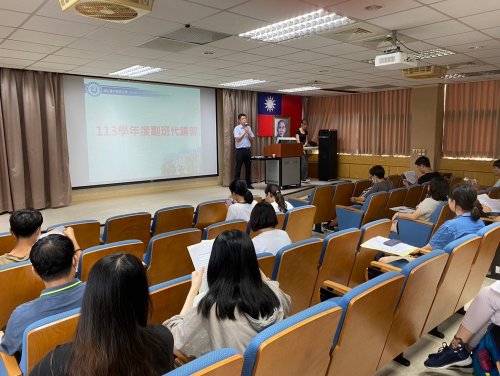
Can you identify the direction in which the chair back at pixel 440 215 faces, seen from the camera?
facing away from the viewer and to the left of the viewer

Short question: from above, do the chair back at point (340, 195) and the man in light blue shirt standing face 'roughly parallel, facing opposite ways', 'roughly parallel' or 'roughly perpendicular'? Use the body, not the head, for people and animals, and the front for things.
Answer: roughly parallel, facing opposite ways

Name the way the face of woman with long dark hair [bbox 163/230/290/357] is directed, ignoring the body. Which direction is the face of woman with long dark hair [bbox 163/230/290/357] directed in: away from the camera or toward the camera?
away from the camera

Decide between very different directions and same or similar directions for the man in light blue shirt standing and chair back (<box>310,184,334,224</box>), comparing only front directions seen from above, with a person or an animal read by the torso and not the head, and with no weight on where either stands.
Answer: very different directions

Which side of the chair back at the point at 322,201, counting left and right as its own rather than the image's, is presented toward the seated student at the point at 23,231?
left

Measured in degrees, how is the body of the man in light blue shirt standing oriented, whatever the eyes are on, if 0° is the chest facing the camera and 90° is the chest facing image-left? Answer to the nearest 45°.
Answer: approximately 315°

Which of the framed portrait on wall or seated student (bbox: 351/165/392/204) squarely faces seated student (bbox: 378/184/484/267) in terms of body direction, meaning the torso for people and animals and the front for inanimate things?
the framed portrait on wall

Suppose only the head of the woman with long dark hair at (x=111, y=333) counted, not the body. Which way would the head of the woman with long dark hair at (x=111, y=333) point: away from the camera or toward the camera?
away from the camera

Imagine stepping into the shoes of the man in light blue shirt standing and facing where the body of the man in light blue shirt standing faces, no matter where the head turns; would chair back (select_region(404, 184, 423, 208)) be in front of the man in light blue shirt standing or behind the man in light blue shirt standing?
in front

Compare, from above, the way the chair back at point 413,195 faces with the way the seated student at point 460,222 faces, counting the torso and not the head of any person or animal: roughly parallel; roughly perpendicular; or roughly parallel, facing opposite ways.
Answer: roughly parallel

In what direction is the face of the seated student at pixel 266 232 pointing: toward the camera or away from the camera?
away from the camera

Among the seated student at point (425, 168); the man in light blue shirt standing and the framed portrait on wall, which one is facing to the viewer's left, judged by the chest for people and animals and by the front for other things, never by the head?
the seated student

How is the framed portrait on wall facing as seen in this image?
toward the camera

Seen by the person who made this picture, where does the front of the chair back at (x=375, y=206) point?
facing away from the viewer and to the left of the viewer

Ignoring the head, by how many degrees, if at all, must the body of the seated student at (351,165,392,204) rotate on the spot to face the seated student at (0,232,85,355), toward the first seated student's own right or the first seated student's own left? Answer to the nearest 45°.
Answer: approximately 90° to the first seated student's own left

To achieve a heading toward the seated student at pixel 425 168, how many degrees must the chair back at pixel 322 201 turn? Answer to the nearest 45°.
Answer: approximately 90° to its right

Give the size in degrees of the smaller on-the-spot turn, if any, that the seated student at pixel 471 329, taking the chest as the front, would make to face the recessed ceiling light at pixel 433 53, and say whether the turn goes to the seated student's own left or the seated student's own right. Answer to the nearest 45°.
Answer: approximately 90° to the seated student's own right
